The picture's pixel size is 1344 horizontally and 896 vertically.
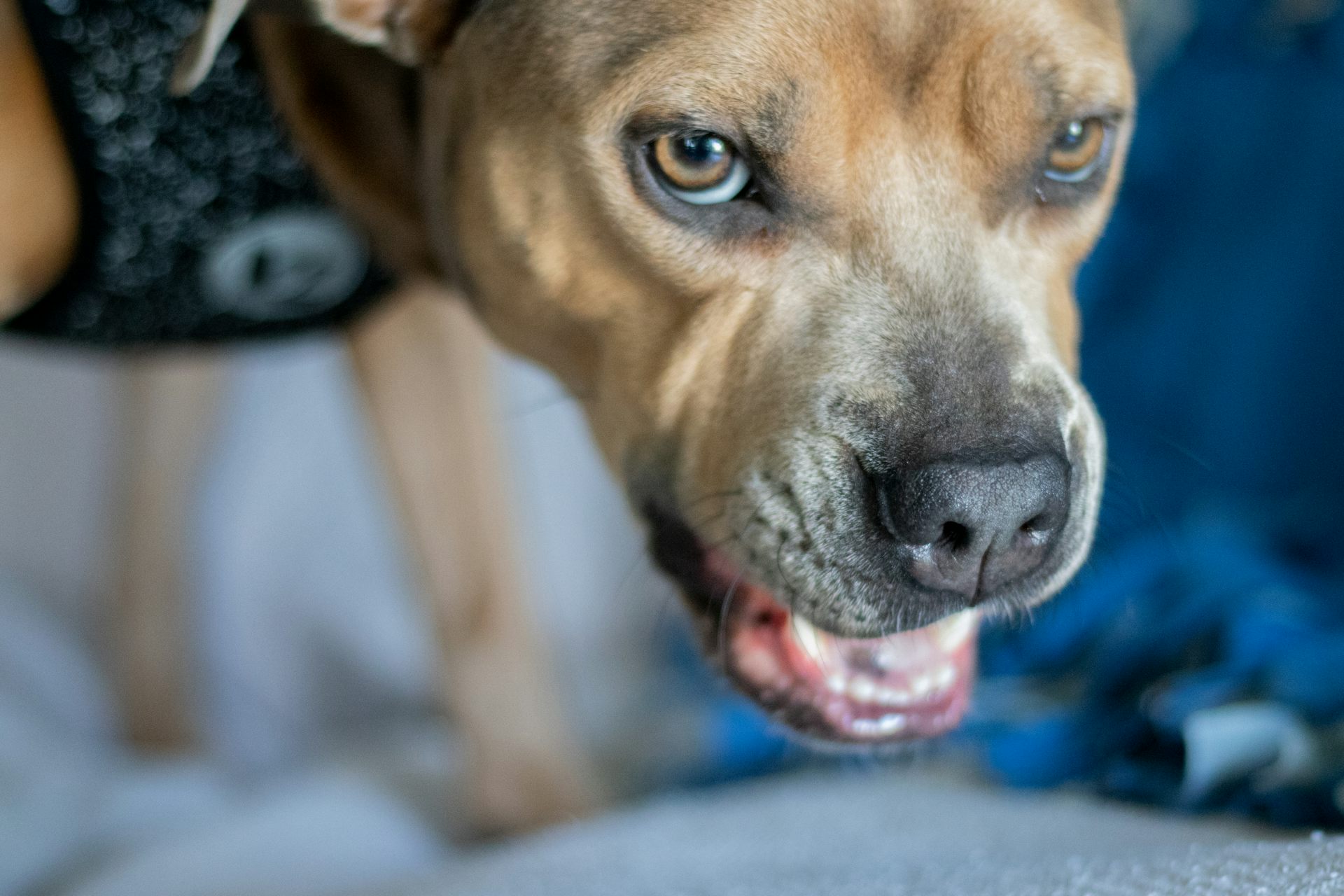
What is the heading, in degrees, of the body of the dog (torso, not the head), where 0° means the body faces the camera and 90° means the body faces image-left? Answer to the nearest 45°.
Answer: approximately 315°
